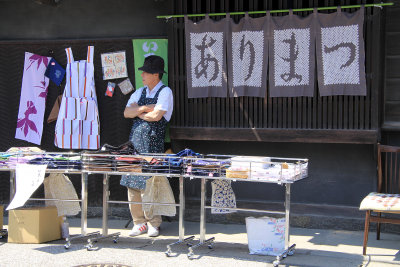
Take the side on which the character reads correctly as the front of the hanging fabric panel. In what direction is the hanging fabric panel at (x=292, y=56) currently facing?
toward the camera

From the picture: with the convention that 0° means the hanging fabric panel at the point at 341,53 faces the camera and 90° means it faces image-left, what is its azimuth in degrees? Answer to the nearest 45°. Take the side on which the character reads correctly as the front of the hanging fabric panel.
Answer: approximately 0°

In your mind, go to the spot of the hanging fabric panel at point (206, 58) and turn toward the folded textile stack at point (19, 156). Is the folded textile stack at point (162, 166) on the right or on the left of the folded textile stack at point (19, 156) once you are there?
left

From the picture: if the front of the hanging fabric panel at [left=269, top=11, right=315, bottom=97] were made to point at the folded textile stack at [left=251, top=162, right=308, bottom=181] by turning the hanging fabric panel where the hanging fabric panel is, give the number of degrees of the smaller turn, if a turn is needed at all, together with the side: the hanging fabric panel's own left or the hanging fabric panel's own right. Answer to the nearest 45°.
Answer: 0° — it already faces it

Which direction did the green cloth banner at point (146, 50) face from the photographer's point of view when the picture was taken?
facing the viewer

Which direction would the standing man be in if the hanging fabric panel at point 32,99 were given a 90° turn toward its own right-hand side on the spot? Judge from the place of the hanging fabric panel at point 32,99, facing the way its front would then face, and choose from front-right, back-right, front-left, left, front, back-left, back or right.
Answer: back-left

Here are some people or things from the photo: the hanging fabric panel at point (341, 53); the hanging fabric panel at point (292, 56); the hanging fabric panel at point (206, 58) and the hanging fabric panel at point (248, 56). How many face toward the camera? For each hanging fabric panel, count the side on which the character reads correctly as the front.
4

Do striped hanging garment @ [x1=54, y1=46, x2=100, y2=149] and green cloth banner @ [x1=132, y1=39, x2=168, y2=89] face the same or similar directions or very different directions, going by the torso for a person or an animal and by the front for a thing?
same or similar directions

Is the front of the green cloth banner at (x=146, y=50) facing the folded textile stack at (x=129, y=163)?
yes

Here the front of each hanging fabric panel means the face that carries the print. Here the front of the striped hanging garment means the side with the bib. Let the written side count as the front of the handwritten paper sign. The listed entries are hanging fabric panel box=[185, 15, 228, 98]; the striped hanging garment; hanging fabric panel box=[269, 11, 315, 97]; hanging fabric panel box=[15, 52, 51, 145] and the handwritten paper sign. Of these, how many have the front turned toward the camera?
5
